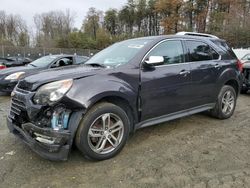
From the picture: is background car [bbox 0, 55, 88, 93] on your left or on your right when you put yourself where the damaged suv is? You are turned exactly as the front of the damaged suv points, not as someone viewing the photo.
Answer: on your right

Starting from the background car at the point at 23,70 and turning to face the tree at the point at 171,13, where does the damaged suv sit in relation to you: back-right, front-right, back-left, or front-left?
back-right

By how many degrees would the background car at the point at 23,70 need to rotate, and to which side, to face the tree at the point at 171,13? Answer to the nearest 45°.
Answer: approximately 180°

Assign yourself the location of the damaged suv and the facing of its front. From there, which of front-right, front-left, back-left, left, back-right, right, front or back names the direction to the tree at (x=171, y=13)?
back-right

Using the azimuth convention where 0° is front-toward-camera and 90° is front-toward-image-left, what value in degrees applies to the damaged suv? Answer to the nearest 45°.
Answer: approximately 45°

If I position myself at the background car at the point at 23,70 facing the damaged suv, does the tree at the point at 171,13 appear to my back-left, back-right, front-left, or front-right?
back-left

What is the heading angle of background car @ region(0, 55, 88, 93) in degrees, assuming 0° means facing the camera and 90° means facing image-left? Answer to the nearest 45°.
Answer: approximately 45°

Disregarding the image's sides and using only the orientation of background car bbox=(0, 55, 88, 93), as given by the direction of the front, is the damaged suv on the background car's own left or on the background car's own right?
on the background car's own left
